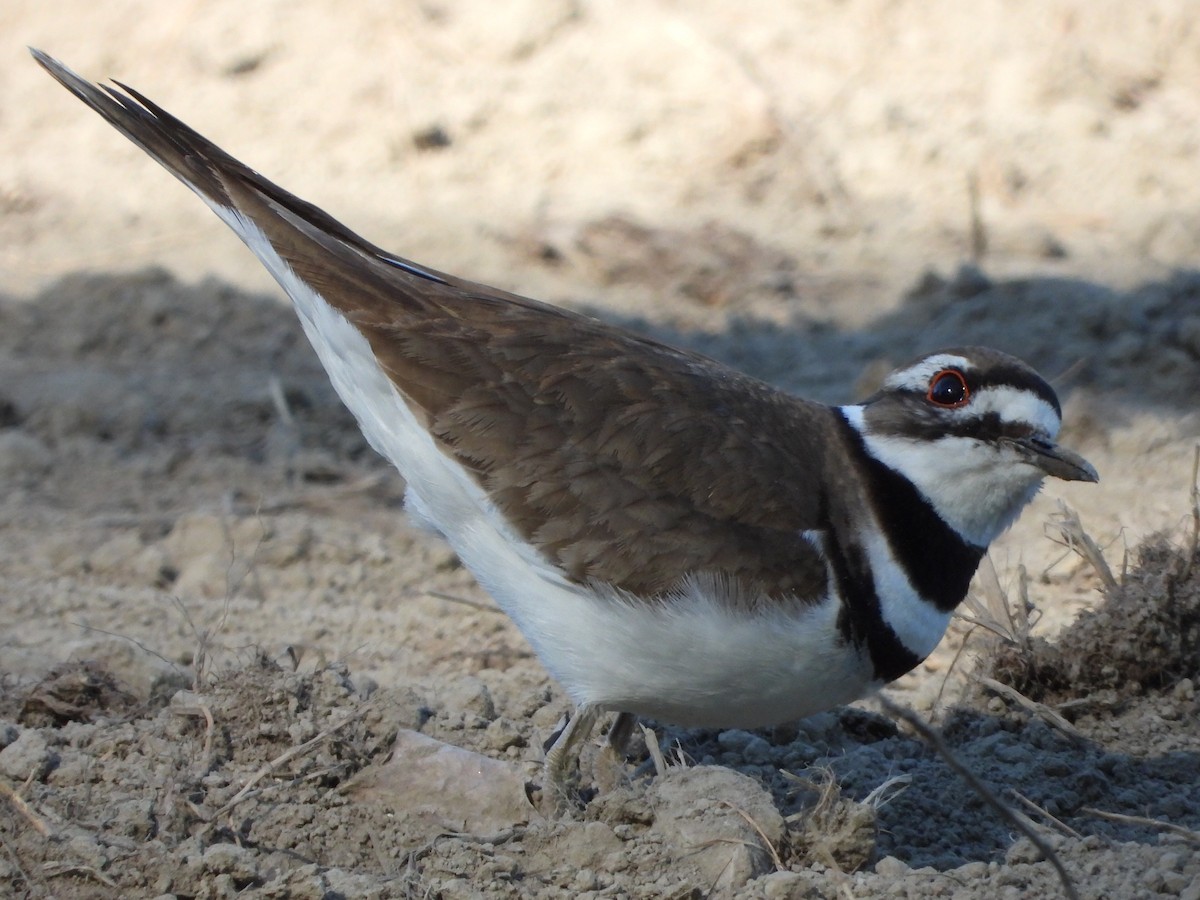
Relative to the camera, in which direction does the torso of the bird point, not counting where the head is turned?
to the viewer's right

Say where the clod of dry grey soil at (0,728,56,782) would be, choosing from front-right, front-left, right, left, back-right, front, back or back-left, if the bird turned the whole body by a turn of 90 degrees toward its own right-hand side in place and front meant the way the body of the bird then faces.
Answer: right
